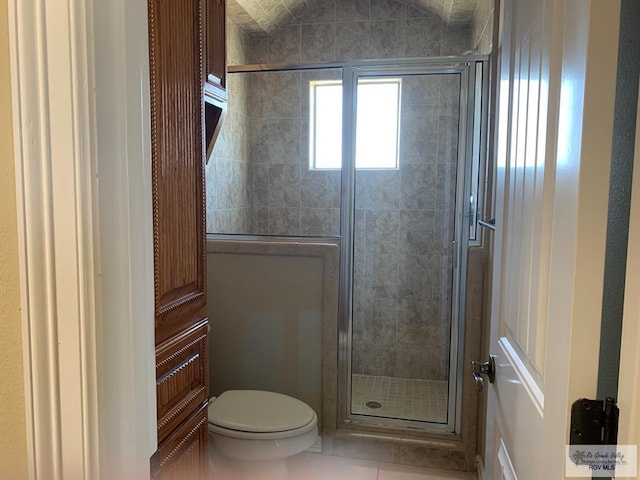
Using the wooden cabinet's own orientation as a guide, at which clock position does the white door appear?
The white door is roughly at 1 o'clock from the wooden cabinet.

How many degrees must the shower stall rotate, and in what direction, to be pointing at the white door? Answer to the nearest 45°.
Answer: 0° — it already faces it

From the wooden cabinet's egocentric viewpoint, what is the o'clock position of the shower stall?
The shower stall is roughly at 10 o'clock from the wooden cabinet.

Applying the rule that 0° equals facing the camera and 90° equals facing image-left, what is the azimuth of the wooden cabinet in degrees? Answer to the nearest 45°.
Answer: approximately 270°

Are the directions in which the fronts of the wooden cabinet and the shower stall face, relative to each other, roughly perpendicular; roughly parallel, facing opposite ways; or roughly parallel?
roughly perpendicular

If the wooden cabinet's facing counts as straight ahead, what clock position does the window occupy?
The window is roughly at 10 o'clock from the wooden cabinet.

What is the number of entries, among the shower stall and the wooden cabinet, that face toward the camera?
1

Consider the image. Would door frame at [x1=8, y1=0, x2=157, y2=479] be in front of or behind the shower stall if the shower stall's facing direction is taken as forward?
in front

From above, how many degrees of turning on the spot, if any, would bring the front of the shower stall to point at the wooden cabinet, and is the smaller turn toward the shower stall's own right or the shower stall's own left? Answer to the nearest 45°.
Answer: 0° — it already faces it
